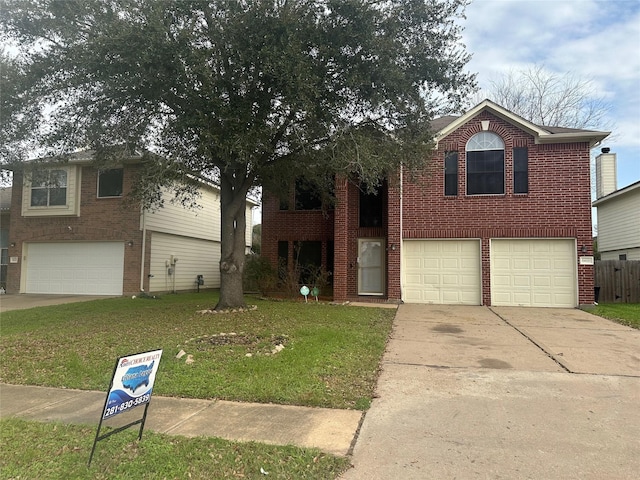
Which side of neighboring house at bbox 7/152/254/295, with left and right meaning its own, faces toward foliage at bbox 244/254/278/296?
left

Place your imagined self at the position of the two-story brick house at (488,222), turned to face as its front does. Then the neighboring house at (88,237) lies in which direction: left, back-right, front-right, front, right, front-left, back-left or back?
right

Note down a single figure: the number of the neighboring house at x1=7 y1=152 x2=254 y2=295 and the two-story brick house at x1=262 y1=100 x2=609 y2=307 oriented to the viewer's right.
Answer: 0

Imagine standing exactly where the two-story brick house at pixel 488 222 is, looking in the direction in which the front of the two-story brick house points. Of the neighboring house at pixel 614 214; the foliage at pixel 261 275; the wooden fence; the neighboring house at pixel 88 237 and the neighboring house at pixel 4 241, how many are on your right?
3

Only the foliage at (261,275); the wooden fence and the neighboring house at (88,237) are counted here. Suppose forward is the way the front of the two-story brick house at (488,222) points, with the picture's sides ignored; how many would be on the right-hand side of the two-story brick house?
2

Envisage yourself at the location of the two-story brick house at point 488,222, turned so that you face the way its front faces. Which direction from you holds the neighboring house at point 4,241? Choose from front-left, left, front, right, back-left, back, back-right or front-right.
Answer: right

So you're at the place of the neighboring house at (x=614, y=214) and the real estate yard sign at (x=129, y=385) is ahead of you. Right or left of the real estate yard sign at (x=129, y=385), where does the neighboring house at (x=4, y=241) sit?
right

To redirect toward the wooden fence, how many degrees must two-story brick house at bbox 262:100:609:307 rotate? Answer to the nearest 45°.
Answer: approximately 135° to its left

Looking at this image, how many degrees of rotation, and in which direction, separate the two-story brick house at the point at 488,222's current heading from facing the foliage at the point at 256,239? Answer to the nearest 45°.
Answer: approximately 135° to its right

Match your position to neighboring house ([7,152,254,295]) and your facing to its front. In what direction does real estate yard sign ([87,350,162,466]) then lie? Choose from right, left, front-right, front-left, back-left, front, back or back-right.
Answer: front-left

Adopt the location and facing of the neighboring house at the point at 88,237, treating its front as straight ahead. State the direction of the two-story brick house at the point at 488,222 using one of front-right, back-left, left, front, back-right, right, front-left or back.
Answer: left

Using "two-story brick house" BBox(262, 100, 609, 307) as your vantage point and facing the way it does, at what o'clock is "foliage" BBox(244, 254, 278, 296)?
The foliage is roughly at 3 o'clock from the two-story brick house.

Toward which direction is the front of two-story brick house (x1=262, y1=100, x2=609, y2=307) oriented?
toward the camera

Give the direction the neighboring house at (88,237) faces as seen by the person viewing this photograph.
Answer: facing the viewer and to the left of the viewer
